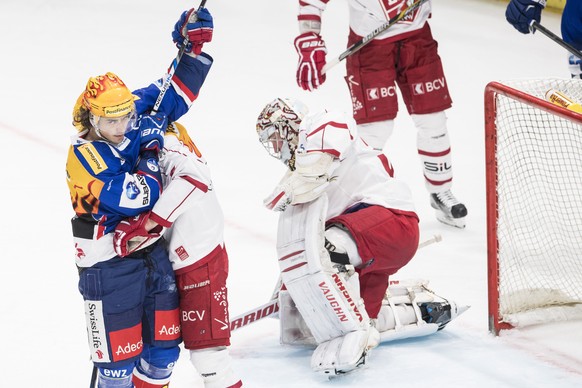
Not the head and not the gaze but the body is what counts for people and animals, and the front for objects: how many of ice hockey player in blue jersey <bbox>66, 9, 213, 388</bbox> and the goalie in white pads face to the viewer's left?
1

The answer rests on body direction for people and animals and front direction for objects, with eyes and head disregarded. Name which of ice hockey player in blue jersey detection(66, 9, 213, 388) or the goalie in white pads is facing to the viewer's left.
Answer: the goalie in white pads

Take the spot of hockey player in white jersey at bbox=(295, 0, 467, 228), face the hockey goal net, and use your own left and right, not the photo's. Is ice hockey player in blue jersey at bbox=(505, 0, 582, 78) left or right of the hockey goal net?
left

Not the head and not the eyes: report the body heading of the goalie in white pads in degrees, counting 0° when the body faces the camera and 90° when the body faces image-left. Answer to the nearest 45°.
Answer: approximately 90°

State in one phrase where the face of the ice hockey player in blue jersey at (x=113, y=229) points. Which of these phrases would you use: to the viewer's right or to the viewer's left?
to the viewer's right

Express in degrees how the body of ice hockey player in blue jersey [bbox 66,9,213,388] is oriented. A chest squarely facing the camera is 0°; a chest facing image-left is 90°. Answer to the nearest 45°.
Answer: approximately 315°

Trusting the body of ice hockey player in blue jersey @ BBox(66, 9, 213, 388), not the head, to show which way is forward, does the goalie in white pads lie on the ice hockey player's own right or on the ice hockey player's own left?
on the ice hockey player's own left

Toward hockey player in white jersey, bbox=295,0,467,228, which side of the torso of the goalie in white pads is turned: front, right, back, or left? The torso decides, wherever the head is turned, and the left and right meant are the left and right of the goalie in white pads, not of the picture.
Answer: right

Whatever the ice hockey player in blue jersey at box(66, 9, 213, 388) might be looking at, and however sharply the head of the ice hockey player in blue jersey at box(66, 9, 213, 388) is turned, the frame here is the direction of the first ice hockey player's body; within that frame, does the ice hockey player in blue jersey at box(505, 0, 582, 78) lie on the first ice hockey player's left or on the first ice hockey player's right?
on the first ice hockey player's left

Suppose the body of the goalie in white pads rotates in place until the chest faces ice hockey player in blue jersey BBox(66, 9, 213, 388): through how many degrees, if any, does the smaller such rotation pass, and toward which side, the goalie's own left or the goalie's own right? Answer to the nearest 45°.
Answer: approximately 45° to the goalie's own left

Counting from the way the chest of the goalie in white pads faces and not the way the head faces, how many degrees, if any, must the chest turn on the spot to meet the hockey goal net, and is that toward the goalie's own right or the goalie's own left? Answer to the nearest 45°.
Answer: approximately 135° to the goalie's own right

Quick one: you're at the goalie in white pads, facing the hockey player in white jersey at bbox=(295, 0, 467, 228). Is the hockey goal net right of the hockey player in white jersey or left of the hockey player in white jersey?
right
